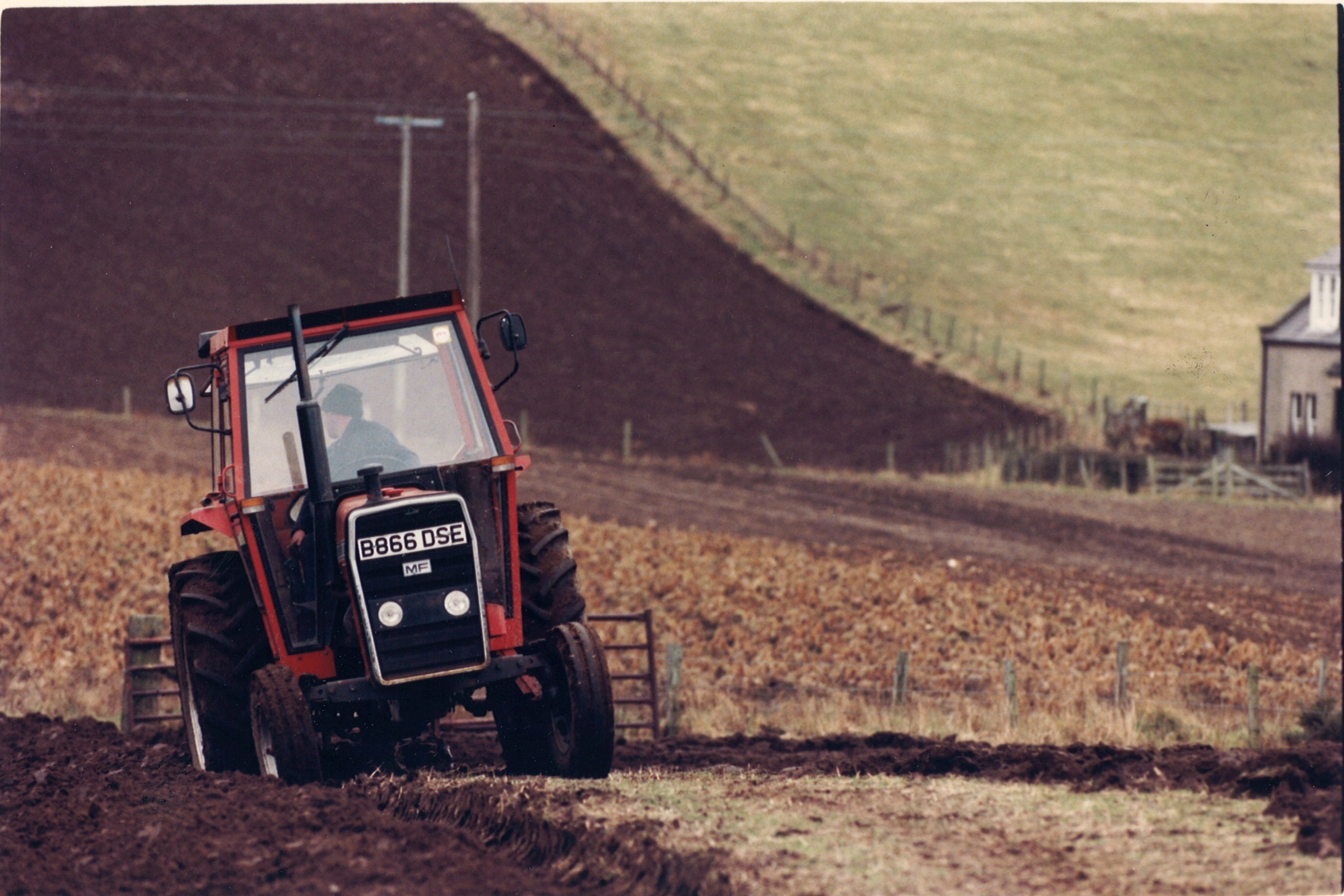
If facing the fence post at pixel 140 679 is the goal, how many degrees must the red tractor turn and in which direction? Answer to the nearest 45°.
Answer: approximately 180°

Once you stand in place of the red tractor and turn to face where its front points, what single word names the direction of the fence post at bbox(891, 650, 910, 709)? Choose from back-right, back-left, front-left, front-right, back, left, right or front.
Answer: back-left

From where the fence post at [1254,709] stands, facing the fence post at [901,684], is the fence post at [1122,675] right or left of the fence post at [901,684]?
right

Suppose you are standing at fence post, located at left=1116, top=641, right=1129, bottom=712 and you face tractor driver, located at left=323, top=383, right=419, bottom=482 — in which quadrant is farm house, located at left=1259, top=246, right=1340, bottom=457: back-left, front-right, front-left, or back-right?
back-right

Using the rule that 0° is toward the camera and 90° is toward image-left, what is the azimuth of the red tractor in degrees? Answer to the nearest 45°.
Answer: approximately 0°

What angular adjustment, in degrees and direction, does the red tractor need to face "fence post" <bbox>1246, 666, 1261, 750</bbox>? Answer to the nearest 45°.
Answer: approximately 135° to its left

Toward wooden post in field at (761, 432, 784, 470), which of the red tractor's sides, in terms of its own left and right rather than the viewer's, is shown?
back

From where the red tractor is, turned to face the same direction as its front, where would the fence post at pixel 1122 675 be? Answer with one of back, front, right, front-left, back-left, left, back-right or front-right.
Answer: back-left

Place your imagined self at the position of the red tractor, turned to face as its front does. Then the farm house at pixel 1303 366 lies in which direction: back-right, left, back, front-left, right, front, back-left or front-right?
back-left

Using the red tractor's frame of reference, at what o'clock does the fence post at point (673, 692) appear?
The fence post is roughly at 7 o'clock from the red tractor.
